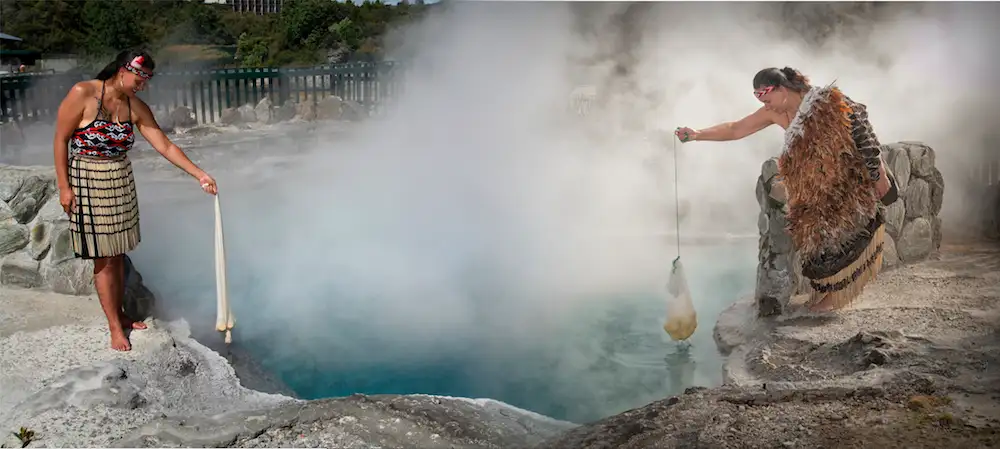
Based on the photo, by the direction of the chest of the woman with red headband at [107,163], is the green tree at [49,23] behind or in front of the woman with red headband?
behind

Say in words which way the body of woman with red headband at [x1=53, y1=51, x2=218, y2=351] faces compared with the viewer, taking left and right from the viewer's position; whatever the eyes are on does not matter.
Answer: facing the viewer and to the right of the viewer

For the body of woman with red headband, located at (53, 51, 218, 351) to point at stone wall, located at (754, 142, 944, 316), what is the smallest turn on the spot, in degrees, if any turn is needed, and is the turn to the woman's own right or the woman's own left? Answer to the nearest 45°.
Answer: approximately 45° to the woman's own left

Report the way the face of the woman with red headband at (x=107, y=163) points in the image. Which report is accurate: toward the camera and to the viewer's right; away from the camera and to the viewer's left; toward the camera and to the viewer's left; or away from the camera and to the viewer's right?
toward the camera and to the viewer's right

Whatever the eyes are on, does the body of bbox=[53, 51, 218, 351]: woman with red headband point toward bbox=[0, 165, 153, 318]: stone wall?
no

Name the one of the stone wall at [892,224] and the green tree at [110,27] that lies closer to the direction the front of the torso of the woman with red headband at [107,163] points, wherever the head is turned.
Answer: the stone wall

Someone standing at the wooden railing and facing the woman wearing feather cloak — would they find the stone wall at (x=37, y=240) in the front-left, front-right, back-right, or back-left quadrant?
front-right

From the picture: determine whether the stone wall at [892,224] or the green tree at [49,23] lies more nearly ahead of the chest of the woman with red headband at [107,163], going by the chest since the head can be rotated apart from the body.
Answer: the stone wall

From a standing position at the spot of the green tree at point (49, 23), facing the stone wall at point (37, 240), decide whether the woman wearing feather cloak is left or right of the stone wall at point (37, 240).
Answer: left

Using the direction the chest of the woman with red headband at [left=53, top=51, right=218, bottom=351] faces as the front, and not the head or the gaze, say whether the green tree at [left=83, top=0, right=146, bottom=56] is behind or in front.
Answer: behind

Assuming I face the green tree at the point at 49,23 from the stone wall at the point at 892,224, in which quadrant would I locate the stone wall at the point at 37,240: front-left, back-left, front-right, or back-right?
front-left
